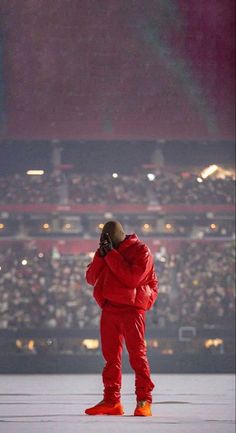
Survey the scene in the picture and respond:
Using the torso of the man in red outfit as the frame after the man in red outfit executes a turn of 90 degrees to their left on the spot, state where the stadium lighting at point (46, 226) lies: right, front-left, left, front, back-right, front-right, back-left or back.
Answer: back-left

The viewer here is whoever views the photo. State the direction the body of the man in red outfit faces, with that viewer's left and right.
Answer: facing the viewer and to the left of the viewer

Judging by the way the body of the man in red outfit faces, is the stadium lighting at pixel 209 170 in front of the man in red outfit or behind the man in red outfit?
behind

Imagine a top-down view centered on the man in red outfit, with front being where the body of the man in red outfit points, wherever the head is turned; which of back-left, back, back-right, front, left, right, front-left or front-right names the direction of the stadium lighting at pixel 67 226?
back-right

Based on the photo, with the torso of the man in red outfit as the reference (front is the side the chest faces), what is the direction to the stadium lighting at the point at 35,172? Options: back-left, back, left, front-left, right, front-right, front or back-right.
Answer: back-right

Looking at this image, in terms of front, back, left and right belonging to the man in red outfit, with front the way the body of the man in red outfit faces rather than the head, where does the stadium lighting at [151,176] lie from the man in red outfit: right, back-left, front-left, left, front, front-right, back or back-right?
back-right
